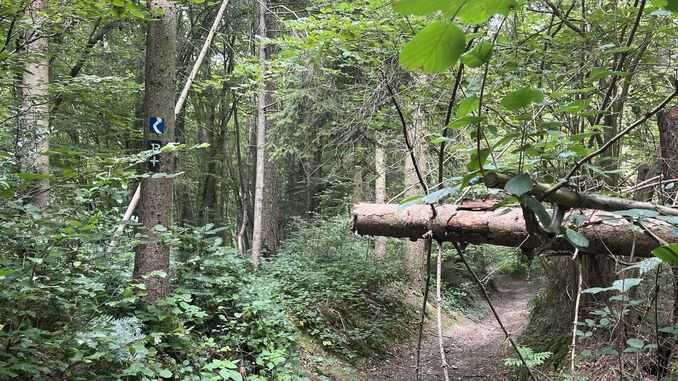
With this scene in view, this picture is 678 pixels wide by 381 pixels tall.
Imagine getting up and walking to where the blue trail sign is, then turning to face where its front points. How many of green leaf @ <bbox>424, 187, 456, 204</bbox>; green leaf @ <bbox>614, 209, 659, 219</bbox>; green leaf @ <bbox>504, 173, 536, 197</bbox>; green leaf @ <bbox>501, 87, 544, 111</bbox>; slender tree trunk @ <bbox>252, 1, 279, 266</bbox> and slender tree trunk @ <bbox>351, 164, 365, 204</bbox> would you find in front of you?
4

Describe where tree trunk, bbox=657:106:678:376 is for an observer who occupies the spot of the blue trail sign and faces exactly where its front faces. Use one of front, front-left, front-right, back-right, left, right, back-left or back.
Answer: front-left

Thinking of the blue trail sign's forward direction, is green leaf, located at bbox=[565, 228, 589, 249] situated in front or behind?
in front

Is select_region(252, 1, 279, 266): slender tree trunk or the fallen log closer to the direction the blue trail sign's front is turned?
the fallen log

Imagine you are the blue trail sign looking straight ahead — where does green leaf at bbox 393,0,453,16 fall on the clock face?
The green leaf is roughly at 12 o'clock from the blue trail sign.

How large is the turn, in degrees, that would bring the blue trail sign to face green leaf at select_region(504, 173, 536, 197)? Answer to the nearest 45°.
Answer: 0° — it already faces it

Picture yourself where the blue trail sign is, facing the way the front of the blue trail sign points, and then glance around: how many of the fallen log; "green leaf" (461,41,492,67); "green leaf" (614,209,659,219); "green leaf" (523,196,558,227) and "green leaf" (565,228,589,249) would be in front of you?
5

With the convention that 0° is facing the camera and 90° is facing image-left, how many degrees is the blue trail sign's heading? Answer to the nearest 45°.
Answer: approximately 0°

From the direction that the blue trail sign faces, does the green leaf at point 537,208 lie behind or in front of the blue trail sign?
in front

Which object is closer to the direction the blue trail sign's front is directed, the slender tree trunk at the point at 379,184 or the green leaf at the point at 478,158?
the green leaf

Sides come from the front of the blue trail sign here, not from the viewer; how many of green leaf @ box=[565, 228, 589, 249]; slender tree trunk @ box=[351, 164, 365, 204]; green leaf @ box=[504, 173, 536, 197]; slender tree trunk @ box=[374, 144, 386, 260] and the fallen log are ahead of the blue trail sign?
3
